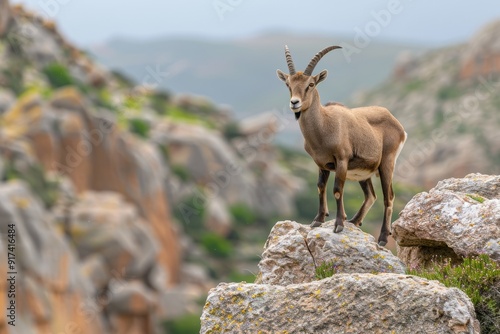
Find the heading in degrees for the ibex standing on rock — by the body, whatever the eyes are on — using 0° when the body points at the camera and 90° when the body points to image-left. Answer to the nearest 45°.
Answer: approximately 45°

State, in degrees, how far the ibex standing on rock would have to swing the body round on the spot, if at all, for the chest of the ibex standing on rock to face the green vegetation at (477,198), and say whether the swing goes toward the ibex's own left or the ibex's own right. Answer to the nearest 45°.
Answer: approximately 135° to the ibex's own left
